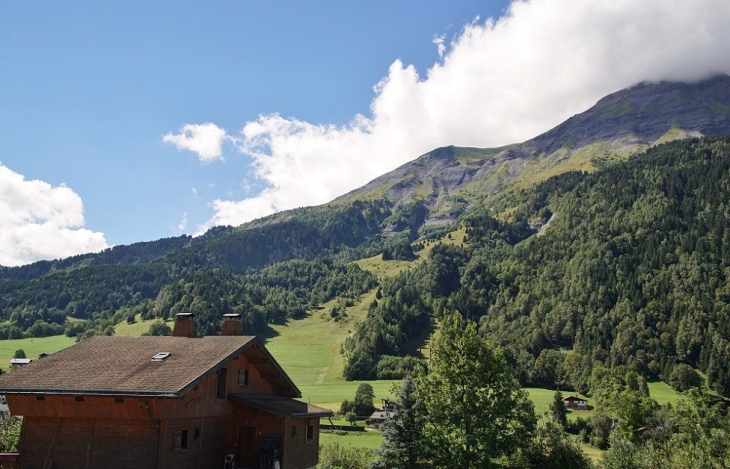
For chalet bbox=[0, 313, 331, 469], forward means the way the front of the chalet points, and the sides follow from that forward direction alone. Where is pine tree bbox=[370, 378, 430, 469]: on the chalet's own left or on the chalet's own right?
on the chalet's own left

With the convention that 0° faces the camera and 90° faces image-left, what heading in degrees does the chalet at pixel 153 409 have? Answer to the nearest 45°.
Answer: approximately 315°

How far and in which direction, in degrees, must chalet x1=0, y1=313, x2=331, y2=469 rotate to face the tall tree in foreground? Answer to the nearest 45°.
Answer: approximately 45° to its left
